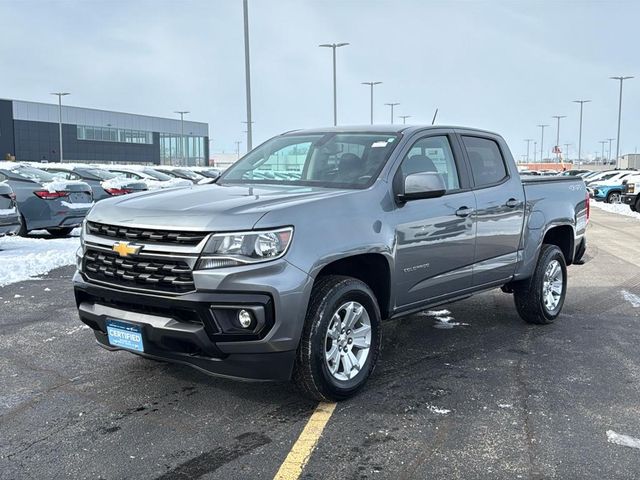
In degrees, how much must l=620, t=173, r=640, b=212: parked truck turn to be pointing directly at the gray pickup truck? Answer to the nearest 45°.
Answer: approximately 45° to its left

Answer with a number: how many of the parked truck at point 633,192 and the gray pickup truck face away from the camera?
0

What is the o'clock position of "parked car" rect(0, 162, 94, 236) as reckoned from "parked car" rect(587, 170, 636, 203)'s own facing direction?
"parked car" rect(0, 162, 94, 236) is roughly at 11 o'clock from "parked car" rect(587, 170, 636, 203).

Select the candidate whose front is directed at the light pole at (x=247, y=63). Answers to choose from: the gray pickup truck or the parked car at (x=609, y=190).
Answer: the parked car

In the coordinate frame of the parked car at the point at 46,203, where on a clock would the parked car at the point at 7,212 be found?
the parked car at the point at 7,212 is roughly at 8 o'clock from the parked car at the point at 46,203.

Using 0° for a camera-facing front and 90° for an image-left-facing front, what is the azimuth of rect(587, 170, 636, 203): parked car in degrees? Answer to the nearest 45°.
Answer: approximately 45°

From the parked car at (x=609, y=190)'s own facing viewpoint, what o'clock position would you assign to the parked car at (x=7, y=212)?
the parked car at (x=7, y=212) is roughly at 11 o'clock from the parked car at (x=609, y=190).

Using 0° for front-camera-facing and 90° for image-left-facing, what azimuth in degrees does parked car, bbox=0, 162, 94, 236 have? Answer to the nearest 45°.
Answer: approximately 135°

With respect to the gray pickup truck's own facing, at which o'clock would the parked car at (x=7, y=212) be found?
The parked car is roughly at 3 o'clock from the gray pickup truck.

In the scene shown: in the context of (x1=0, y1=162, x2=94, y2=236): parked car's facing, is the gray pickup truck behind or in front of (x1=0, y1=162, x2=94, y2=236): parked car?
behind

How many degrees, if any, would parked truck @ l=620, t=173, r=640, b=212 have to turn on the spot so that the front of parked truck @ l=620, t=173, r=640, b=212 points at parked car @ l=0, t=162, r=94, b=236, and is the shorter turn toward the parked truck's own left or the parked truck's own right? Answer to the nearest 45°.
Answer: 0° — it already faces it
